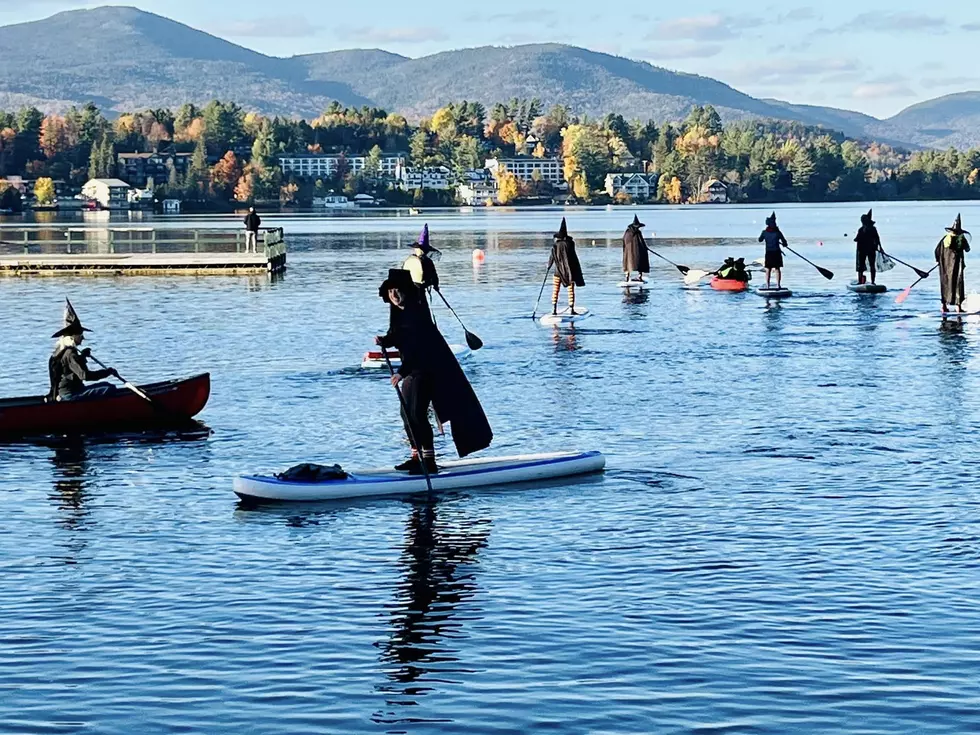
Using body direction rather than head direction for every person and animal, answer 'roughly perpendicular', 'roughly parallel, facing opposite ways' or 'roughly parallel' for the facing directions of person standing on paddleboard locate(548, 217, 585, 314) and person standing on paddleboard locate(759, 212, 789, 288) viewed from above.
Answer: roughly parallel

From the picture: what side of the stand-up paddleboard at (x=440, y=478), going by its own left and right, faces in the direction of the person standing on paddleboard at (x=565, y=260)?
right

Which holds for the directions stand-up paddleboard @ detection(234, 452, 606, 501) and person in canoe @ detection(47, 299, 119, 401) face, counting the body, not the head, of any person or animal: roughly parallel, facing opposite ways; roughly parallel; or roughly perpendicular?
roughly parallel, facing opposite ways

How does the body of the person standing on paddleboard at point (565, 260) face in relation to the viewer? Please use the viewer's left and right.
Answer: facing away from the viewer

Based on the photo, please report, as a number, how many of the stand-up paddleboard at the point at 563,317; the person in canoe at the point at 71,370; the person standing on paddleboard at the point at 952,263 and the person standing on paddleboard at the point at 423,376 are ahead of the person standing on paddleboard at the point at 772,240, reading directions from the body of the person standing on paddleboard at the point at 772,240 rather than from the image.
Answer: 0

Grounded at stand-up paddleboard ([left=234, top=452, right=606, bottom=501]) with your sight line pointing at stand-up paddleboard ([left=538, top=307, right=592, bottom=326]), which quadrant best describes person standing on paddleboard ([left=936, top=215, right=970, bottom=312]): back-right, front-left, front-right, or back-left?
front-right

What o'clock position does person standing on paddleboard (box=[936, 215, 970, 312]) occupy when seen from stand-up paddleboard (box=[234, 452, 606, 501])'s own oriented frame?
The person standing on paddleboard is roughly at 4 o'clock from the stand-up paddleboard.

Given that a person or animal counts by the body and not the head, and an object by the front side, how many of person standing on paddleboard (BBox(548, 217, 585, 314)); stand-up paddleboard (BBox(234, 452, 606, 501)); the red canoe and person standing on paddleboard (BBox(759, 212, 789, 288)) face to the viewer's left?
1

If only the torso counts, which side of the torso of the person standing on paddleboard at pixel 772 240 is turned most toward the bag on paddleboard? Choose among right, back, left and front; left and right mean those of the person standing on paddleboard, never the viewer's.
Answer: back

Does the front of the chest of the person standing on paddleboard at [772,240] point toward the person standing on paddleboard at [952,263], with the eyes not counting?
no

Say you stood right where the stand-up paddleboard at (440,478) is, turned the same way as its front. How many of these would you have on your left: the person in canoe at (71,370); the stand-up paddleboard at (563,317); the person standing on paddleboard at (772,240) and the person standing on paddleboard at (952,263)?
0

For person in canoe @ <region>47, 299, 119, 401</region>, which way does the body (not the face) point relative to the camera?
to the viewer's right

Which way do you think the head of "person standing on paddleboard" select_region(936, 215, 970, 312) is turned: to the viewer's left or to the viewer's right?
to the viewer's left

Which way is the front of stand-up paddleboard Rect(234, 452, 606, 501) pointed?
to the viewer's left

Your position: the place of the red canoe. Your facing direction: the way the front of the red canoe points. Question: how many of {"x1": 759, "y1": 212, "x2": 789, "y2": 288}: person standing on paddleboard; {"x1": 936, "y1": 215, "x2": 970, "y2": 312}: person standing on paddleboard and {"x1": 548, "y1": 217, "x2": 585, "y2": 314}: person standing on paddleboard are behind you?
0

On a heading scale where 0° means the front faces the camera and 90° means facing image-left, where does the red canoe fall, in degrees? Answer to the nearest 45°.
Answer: approximately 270°
